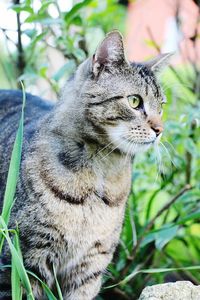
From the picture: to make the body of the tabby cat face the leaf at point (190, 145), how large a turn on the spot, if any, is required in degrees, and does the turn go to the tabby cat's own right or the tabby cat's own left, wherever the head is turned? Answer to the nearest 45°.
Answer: approximately 90° to the tabby cat's own left

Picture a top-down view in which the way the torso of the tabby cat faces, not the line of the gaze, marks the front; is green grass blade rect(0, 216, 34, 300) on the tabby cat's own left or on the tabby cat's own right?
on the tabby cat's own right

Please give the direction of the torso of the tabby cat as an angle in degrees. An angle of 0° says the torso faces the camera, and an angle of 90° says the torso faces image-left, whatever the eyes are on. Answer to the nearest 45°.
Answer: approximately 315°
